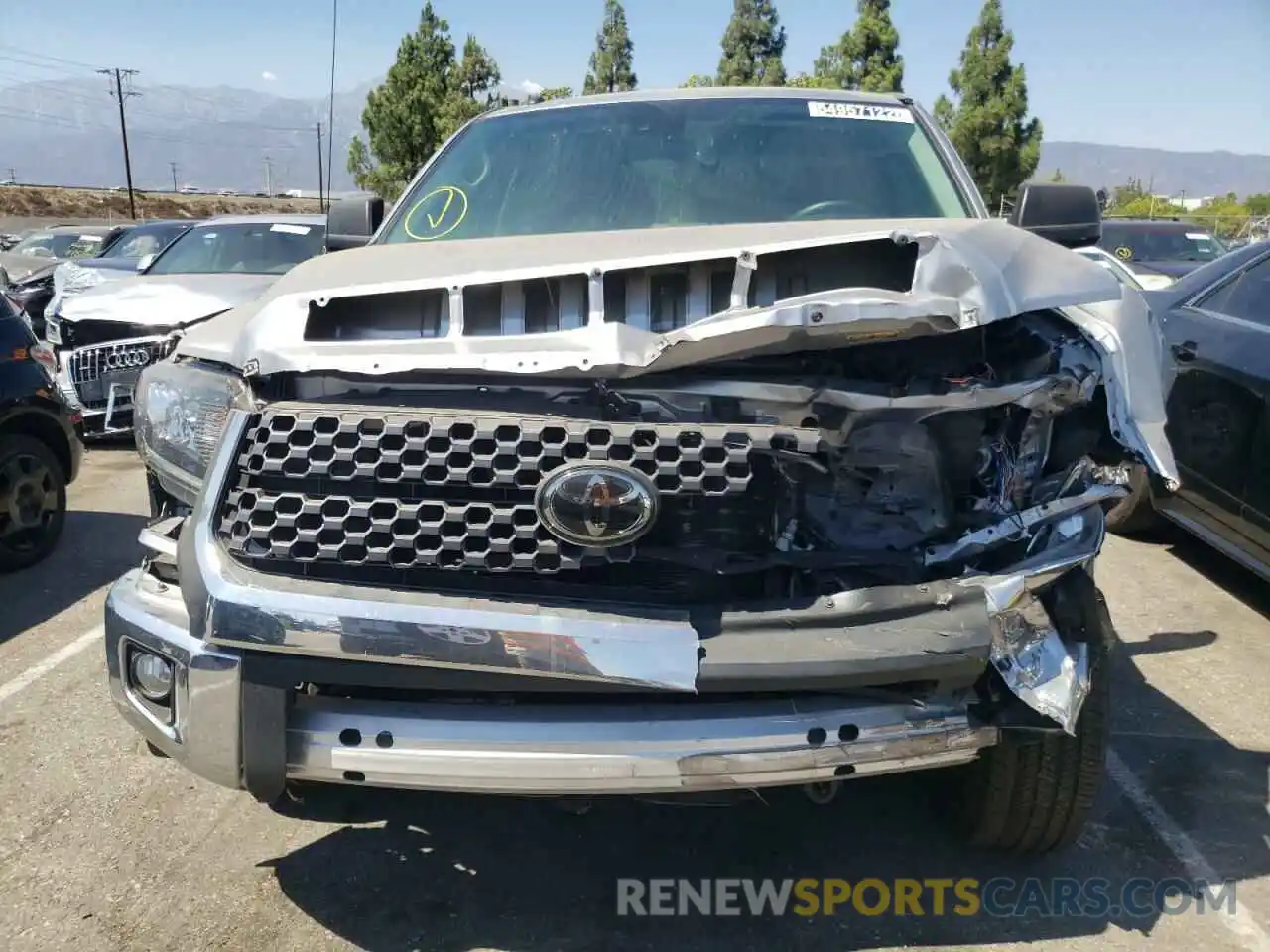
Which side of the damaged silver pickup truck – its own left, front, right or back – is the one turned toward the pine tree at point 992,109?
back

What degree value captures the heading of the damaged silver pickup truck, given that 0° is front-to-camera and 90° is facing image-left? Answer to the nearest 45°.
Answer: approximately 0°

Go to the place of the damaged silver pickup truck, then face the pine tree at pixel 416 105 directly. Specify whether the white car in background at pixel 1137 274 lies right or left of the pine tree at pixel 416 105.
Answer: right

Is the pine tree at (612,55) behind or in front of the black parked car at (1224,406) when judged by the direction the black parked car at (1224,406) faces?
behind

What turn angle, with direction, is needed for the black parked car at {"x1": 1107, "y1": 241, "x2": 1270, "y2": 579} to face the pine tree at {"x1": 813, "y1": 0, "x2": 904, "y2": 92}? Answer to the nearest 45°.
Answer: approximately 135° to its left

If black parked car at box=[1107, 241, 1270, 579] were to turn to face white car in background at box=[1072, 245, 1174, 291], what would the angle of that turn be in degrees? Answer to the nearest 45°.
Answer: approximately 135° to its left

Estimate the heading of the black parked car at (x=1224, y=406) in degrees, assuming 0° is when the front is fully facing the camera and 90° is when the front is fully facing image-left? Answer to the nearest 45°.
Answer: approximately 315°

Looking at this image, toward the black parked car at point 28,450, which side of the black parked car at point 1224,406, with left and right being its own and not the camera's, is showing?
right
